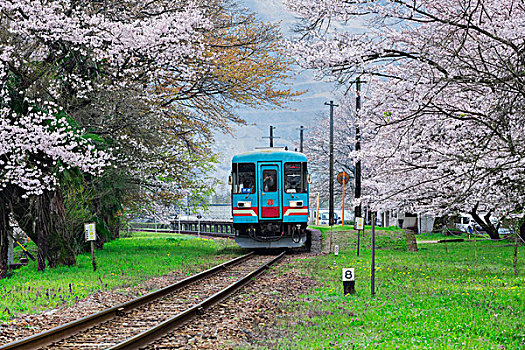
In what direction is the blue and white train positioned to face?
toward the camera

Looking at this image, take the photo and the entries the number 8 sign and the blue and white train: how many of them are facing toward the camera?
2

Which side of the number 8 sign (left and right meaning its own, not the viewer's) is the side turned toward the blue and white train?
back

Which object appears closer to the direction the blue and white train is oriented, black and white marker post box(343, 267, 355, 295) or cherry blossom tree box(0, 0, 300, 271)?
the black and white marker post

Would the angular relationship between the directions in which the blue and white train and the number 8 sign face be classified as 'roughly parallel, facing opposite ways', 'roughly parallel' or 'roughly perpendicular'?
roughly parallel

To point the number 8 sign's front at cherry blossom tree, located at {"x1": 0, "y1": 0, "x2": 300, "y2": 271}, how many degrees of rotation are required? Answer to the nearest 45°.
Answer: approximately 135° to its right

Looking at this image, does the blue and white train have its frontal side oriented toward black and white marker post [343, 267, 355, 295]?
yes

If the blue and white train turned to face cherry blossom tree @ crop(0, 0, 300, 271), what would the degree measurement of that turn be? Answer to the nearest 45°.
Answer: approximately 45° to its right

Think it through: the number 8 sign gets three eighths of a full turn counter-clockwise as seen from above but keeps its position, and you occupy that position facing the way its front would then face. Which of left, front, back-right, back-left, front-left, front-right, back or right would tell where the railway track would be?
back

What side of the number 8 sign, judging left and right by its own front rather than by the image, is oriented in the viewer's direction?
front

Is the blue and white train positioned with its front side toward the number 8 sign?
yes
